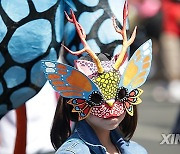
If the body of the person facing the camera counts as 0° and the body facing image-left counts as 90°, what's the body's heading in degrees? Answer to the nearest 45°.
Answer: approximately 315°
